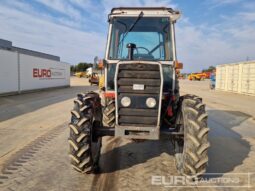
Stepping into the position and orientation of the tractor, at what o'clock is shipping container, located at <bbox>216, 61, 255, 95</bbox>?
The shipping container is roughly at 7 o'clock from the tractor.

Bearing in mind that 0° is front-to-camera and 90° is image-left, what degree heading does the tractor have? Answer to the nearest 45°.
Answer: approximately 0°

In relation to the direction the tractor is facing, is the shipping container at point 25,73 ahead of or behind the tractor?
behind

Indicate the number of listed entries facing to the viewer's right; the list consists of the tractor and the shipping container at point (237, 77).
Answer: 0

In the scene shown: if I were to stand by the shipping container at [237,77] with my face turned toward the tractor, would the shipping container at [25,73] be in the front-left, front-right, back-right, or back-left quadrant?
front-right
